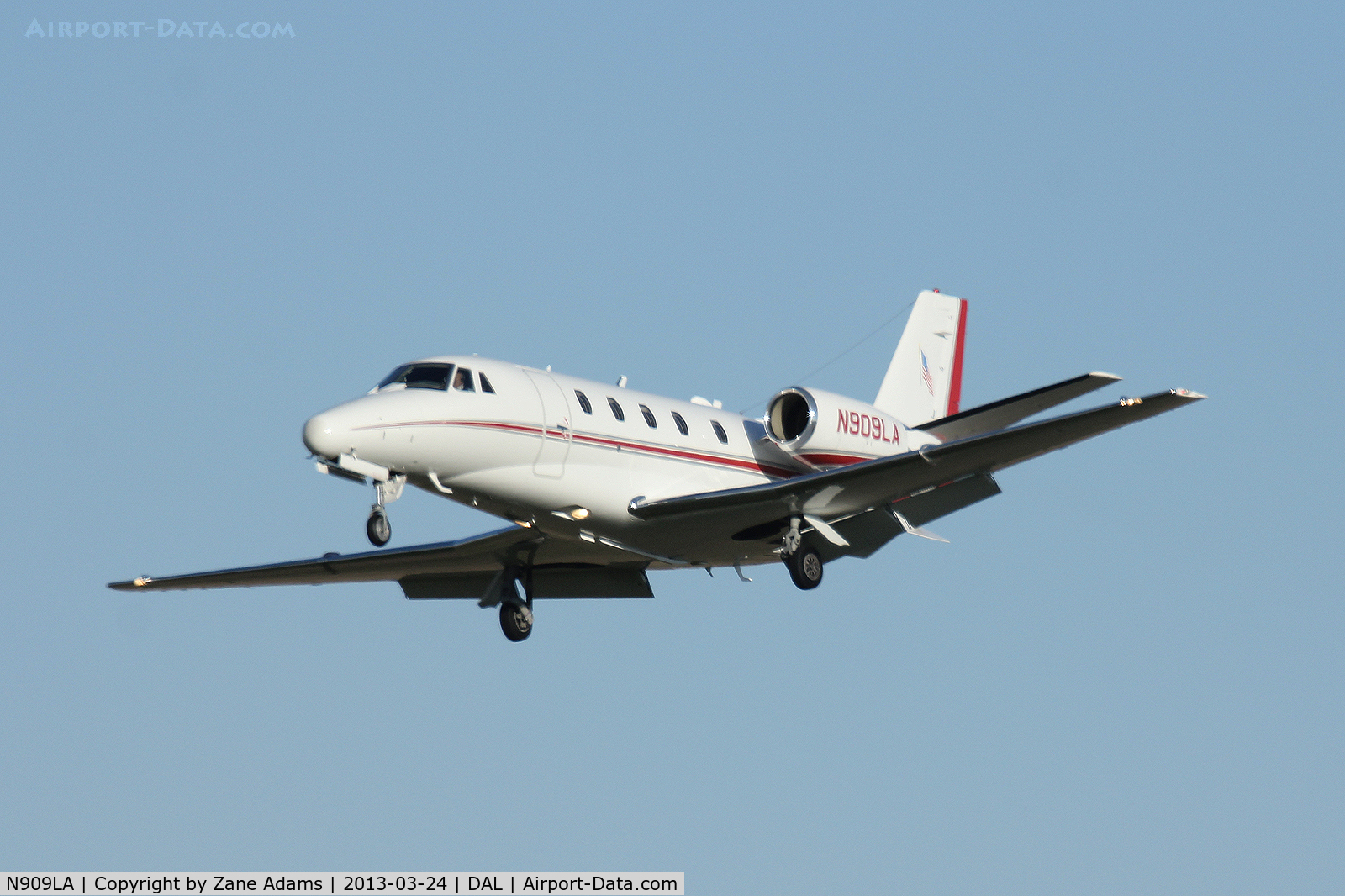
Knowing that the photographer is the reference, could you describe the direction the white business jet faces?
facing the viewer and to the left of the viewer
